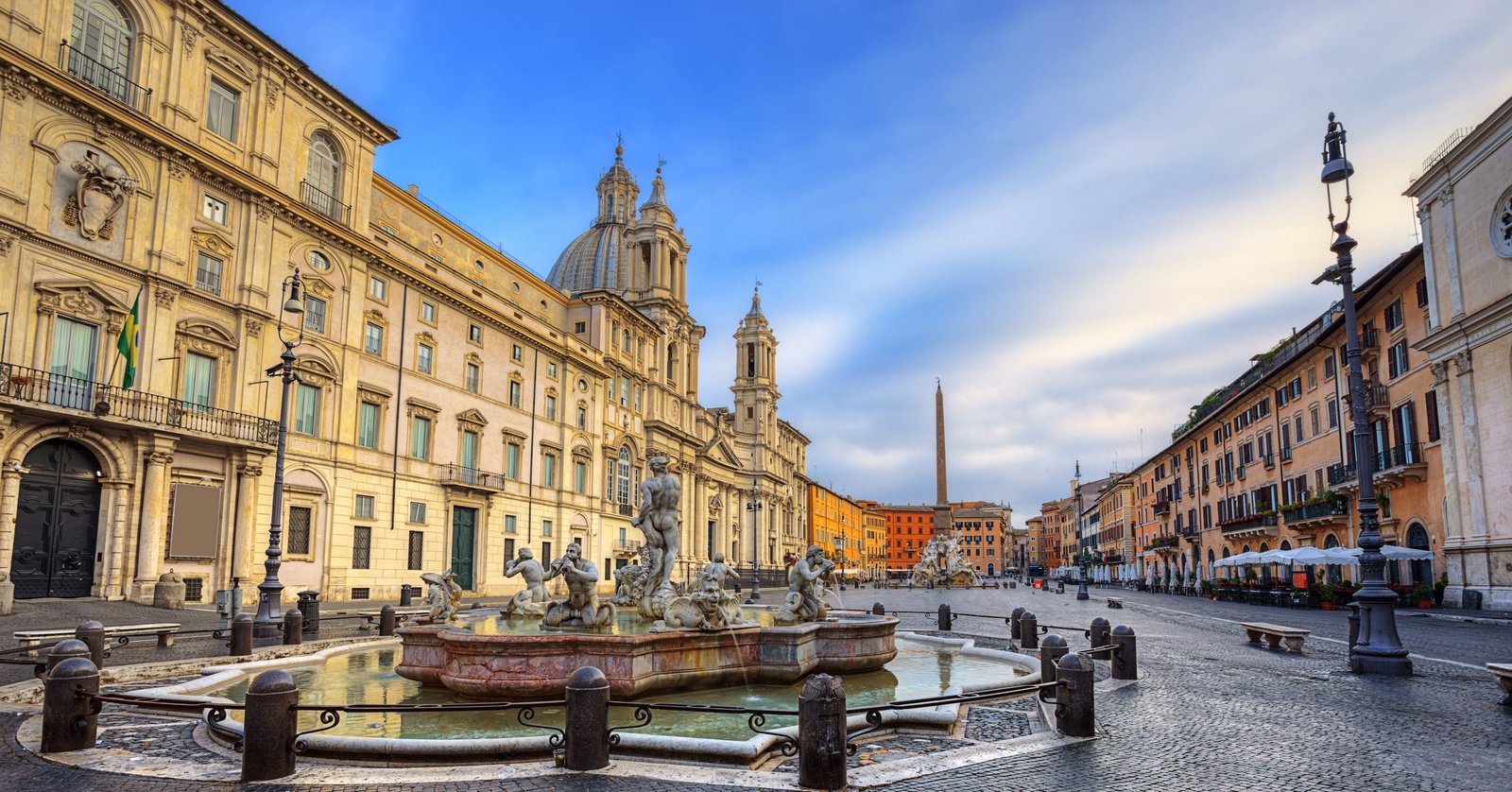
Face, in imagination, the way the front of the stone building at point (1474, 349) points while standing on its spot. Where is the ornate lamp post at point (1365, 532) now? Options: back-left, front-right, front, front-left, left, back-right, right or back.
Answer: front-left

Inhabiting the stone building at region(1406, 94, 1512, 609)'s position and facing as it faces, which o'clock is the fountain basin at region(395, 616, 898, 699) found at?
The fountain basin is roughly at 11 o'clock from the stone building.

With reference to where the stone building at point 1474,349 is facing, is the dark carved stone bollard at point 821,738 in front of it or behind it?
in front

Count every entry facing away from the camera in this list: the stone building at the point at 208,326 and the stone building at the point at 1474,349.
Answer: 0

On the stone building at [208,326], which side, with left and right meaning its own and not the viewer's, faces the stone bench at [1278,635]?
front

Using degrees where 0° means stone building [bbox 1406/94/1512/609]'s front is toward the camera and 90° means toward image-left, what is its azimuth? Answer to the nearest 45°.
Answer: approximately 45°

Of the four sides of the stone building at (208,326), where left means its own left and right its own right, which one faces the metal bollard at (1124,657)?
front

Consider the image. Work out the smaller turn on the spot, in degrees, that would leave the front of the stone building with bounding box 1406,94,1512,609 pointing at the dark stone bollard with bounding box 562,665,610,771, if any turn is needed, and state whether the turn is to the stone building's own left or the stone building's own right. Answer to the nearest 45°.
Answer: approximately 45° to the stone building's own left

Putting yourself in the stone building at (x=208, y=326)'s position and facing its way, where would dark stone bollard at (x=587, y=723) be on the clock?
The dark stone bollard is roughly at 1 o'clock from the stone building.

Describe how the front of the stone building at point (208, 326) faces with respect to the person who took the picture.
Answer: facing the viewer and to the right of the viewer

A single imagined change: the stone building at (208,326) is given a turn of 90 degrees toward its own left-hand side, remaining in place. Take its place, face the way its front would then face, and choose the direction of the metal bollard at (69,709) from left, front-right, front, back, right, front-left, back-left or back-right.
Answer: back-right

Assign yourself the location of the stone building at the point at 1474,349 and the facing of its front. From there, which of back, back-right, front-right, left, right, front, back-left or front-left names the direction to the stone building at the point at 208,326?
front

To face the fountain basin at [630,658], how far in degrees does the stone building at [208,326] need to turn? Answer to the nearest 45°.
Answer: approximately 45° to its right

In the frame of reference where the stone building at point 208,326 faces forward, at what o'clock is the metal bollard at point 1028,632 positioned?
The metal bollard is roughly at 12 o'clock from the stone building.

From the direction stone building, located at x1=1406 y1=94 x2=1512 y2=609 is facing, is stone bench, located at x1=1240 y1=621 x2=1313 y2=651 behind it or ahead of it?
ahead

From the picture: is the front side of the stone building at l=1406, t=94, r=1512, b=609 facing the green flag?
yes

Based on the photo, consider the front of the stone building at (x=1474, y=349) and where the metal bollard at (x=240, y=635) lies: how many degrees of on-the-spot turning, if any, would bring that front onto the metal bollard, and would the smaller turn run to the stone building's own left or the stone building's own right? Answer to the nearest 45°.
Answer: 0° — it already faces it

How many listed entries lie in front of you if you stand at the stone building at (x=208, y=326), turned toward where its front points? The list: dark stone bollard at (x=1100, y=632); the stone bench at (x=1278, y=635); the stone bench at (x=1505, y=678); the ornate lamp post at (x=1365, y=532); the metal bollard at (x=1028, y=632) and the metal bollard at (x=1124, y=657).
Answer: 6

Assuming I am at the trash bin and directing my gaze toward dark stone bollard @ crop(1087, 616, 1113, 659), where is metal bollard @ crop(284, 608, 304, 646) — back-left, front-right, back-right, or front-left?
front-right
